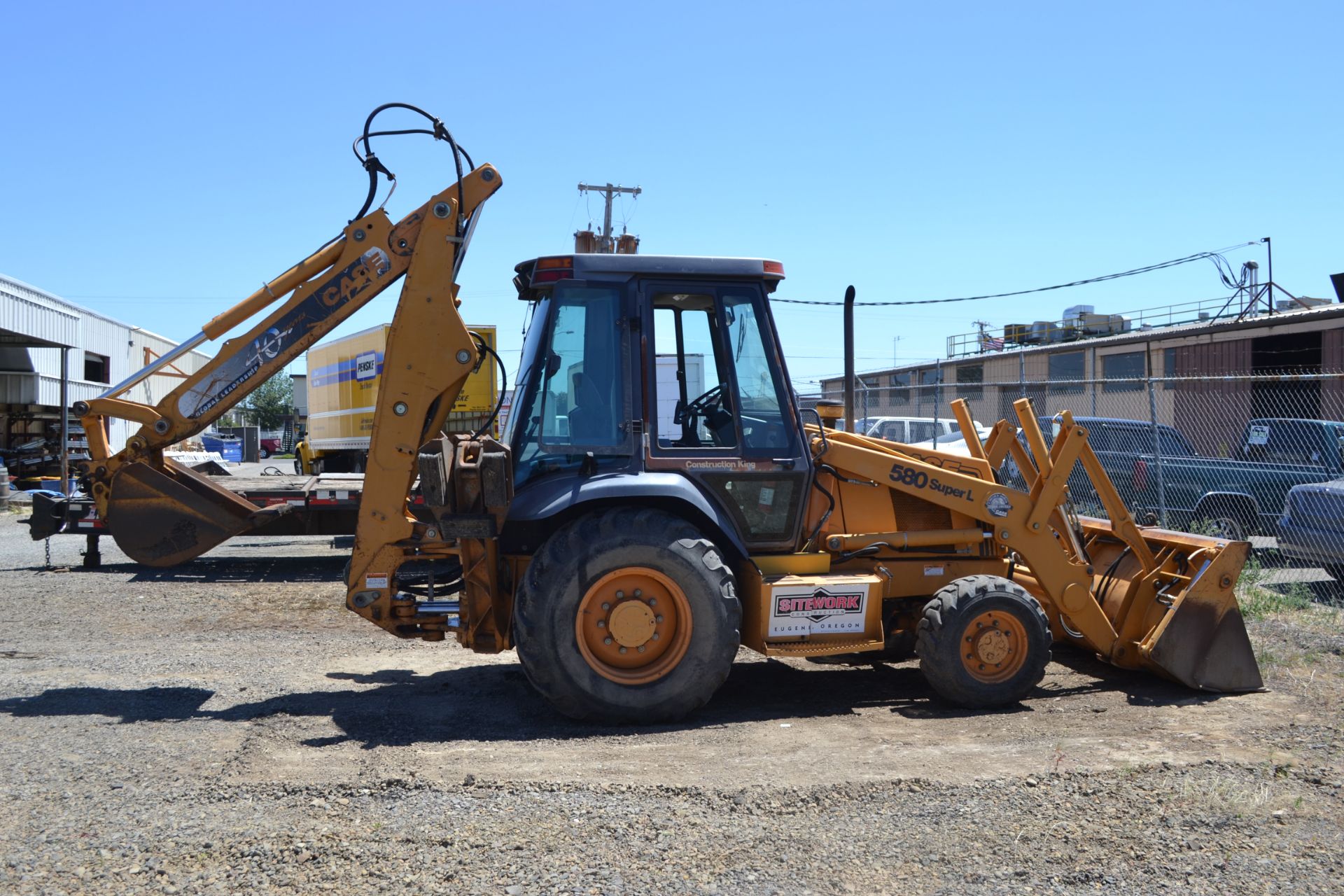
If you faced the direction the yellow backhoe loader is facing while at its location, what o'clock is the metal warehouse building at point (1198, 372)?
The metal warehouse building is roughly at 10 o'clock from the yellow backhoe loader.

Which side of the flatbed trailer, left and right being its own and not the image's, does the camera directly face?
left

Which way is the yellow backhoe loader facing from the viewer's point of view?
to the viewer's right

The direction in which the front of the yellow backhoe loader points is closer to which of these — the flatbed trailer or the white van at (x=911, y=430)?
the white van

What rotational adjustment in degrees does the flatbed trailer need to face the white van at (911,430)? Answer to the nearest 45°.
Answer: approximately 180°

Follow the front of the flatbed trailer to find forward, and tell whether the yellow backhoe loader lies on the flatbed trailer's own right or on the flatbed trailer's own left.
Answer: on the flatbed trailer's own left

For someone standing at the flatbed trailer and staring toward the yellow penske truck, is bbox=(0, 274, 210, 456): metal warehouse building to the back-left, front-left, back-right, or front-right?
front-left

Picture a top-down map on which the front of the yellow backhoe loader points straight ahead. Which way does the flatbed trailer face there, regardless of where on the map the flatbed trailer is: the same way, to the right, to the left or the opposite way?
the opposite way

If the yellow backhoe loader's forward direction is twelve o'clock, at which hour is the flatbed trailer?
The flatbed trailer is roughly at 8 o'clock from the yellow backhoe loader.

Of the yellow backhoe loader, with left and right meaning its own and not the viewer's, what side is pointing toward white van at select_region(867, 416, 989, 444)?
left

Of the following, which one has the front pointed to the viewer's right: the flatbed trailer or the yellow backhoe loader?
the yellow backhoe loader

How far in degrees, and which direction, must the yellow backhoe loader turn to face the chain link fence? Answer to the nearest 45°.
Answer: approximately 45° to its left

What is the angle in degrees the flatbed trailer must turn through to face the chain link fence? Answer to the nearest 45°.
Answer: approximately 180°

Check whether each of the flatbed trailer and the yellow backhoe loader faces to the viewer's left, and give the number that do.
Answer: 1
